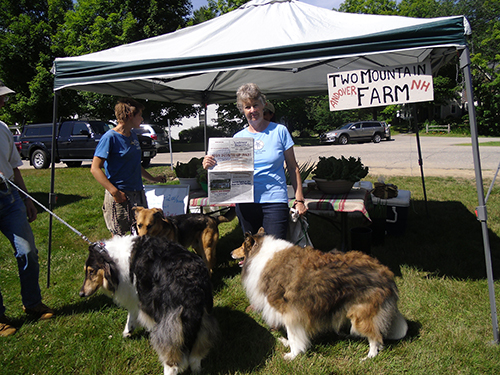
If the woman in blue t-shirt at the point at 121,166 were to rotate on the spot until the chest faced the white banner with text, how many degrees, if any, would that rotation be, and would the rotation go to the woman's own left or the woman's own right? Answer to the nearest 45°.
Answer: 0° — they already face it

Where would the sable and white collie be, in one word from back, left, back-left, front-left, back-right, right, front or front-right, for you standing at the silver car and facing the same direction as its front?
front-left

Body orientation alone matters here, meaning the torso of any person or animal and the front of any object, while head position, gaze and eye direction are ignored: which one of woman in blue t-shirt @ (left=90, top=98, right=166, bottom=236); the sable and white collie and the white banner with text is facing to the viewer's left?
the sable and white collie

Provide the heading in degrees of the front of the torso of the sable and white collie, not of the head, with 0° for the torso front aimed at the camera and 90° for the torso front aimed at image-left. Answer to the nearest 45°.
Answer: approximately 90°

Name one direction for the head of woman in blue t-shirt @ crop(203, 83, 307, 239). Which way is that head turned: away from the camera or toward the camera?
toward the camera

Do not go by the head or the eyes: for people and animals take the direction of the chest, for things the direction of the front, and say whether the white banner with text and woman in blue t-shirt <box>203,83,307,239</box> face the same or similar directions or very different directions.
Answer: same or similar directions

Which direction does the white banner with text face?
toward the camera

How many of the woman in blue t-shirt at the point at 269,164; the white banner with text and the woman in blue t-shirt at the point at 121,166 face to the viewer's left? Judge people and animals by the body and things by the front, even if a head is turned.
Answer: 0

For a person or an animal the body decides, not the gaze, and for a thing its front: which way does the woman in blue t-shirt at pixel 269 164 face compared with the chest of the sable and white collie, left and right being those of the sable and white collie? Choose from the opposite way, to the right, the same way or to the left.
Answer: to the left

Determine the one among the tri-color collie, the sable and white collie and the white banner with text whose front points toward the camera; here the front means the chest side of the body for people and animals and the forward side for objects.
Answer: the white banner with text

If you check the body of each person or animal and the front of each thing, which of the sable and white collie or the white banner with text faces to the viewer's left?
the sable and white collie
